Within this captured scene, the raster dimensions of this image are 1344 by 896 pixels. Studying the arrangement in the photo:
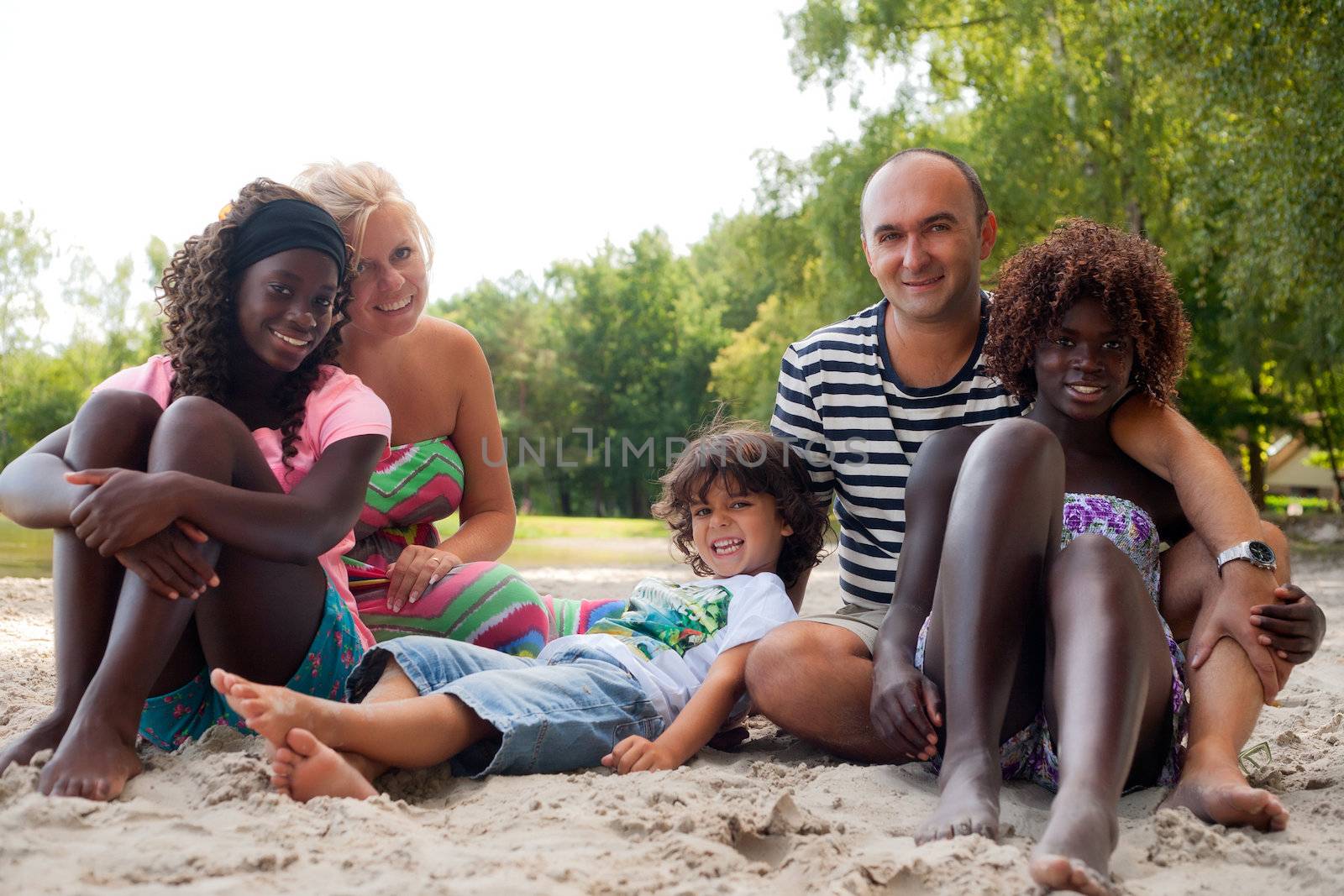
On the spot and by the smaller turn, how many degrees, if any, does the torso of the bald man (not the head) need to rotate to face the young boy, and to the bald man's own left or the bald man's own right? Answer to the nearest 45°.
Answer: approximately 45° to the bald man's own right

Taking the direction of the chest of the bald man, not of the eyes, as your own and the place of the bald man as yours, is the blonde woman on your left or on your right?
on your right

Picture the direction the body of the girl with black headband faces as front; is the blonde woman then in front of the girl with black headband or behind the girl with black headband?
behind

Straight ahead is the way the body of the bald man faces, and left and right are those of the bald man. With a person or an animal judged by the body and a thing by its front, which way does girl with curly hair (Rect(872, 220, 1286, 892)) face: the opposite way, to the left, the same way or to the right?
the same way

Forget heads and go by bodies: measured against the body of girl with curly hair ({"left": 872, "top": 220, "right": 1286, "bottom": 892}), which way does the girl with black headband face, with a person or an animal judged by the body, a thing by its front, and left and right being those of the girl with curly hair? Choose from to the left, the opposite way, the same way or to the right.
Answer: the same way

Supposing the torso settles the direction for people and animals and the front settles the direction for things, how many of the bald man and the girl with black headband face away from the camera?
0

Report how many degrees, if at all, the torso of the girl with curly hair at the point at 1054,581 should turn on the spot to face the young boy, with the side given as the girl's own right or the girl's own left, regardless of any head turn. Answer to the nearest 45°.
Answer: approximately 90° to the girl's own right

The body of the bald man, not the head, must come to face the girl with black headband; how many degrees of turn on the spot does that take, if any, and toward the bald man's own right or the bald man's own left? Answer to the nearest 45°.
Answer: approximately 45° to the bald man's own right

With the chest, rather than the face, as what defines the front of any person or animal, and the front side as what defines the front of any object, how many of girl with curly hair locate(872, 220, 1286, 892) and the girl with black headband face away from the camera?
0

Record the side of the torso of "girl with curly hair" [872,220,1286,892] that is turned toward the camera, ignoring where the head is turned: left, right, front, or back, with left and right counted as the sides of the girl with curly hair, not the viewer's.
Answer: front

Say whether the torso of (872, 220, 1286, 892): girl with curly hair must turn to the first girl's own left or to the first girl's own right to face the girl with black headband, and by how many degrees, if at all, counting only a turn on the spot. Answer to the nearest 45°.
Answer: approximately 90° to the first girl's own right

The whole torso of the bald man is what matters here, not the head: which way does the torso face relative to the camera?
toward the camera

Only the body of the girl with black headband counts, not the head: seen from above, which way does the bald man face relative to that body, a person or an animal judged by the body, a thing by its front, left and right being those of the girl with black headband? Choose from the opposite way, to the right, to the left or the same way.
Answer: the same way

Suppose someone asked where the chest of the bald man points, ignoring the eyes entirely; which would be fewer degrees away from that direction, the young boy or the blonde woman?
the young boy

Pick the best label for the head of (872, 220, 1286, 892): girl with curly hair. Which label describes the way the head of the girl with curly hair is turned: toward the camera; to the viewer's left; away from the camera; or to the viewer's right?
toward the camera
